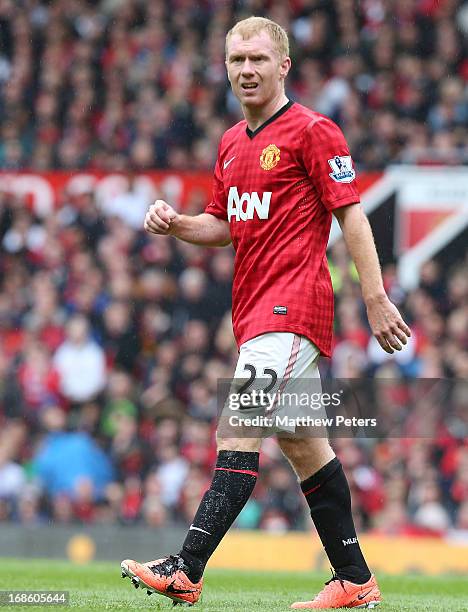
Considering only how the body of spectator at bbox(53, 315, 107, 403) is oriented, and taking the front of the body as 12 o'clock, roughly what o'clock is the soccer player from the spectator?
The soccer player is roughly at 12 o'clock from the spectator.

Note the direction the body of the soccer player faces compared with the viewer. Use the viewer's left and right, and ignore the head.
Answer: facing the viewer and to the left of the viewer

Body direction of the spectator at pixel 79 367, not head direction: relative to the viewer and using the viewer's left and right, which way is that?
facing the viewer

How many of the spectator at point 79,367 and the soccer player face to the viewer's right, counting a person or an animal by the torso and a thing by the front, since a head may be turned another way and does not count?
0

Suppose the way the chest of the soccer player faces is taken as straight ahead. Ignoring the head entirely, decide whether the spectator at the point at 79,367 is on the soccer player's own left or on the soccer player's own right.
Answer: on the soccer player's own right
